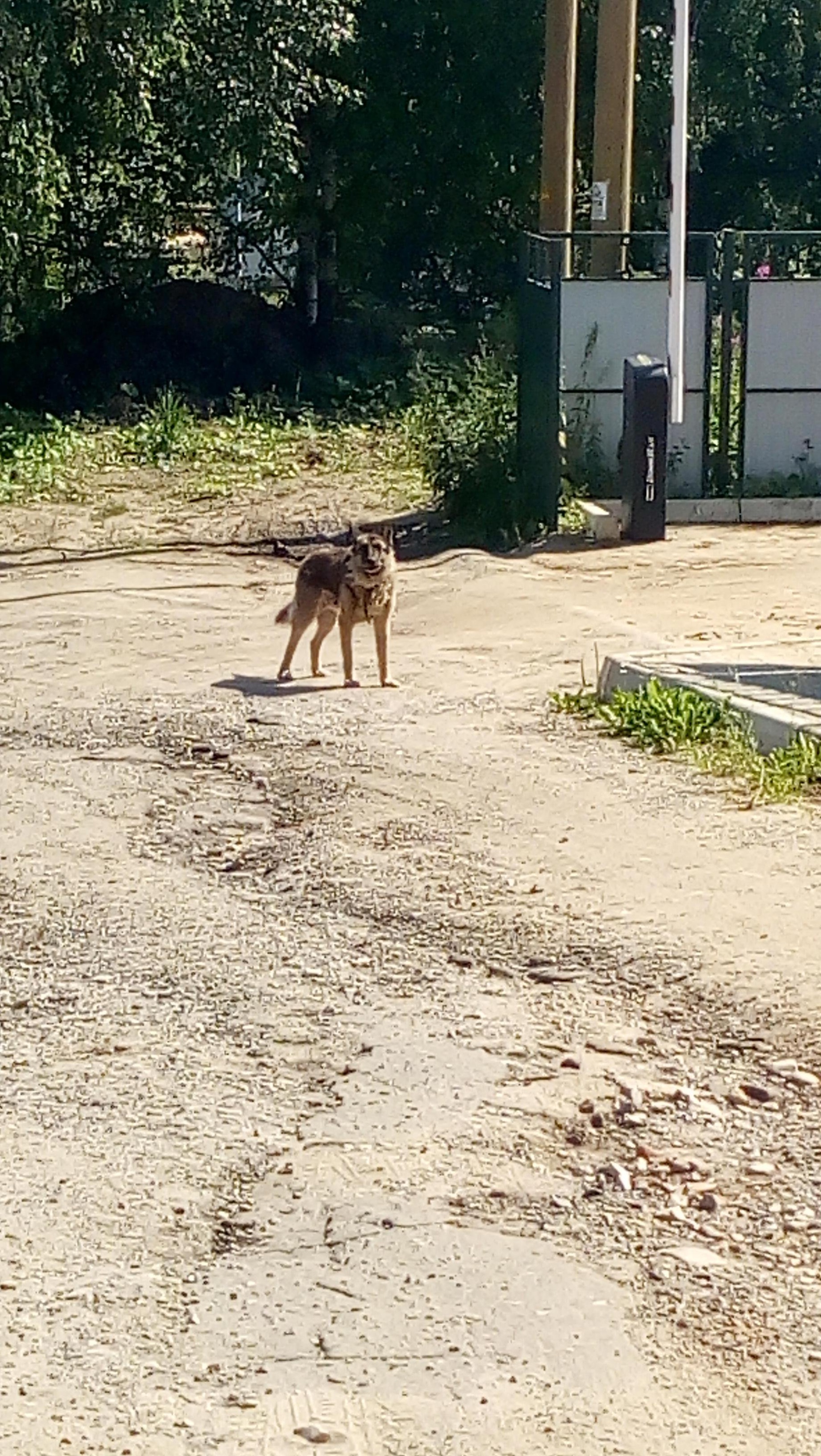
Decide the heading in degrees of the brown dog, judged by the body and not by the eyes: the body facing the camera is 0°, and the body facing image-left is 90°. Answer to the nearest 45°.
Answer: approximately 315°

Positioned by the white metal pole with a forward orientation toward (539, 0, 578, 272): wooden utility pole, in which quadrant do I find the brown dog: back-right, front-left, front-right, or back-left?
back-left

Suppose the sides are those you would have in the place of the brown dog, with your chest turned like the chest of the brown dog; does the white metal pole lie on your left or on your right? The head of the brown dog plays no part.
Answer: on your left

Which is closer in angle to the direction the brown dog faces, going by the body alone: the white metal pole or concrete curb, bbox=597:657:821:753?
the concrete curb

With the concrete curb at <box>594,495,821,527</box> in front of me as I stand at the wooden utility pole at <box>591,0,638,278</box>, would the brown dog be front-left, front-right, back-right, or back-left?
front-right

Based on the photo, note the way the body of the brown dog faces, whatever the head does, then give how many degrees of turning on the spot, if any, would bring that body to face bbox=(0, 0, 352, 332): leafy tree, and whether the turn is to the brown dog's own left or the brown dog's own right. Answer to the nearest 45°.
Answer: approximately 135° to the brown dog's own left

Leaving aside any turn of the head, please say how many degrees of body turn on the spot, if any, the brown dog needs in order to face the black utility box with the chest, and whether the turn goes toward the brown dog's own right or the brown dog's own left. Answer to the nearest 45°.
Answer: approximately 90° to the brown dog's own left

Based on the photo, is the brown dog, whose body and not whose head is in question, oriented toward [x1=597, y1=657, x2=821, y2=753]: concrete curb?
yes

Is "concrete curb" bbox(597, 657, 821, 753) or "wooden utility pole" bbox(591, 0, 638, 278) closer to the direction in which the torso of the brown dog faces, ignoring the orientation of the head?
the concrete curb

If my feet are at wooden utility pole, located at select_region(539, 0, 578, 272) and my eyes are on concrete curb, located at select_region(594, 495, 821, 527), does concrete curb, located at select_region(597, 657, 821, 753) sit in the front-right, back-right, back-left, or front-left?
front-right

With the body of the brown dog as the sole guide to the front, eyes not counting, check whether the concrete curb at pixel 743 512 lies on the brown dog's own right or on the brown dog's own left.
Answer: on the brown dog's own left

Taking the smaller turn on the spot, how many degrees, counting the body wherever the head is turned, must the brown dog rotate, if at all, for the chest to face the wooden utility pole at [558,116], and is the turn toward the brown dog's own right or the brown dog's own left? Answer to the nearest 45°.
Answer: approximately 135° to the brown dog's own left
